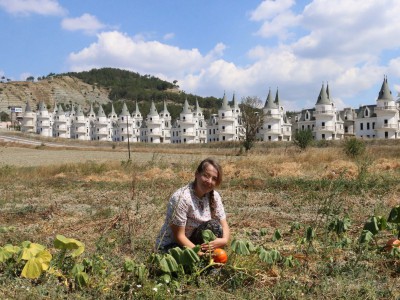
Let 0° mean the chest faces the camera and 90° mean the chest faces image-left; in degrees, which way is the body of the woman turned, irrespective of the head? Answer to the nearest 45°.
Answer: approximately 315°

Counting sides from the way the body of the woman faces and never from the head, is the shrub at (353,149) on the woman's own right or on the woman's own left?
on the woman's own left
